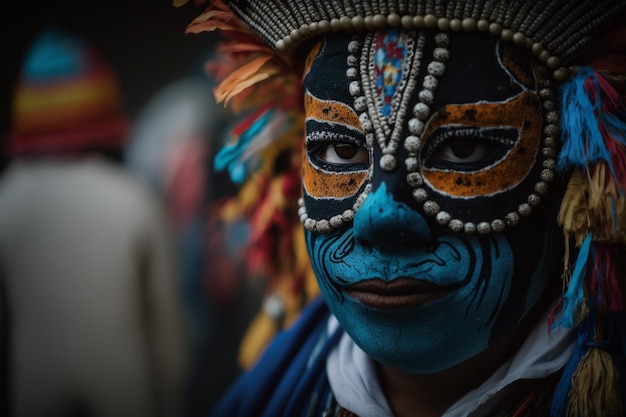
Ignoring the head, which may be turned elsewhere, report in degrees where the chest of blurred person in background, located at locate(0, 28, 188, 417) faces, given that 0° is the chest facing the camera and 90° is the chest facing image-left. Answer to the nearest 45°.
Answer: approximately 180°

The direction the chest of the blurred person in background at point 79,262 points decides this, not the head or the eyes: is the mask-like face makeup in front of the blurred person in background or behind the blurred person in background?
behind

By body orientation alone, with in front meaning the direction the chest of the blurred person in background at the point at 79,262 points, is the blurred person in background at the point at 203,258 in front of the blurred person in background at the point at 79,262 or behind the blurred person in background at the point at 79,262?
in front

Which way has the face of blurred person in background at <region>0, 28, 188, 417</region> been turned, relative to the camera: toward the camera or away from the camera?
away from the camera

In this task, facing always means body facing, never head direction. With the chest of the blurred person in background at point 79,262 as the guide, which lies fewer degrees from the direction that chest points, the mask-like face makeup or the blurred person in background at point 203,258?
the blurred person in background
